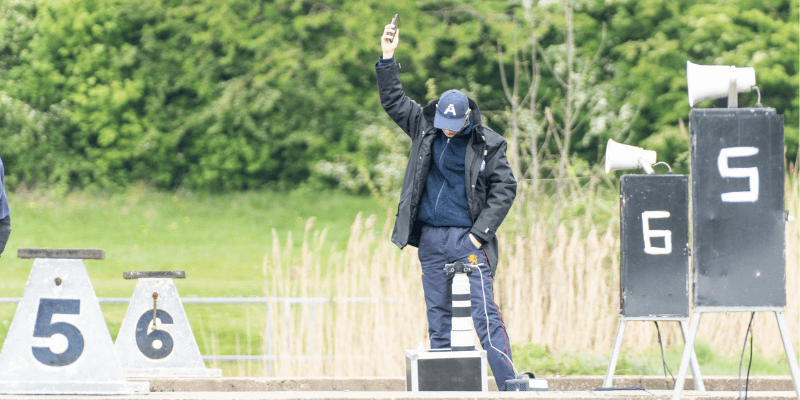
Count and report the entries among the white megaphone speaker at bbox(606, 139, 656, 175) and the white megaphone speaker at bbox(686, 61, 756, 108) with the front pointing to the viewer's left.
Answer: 2

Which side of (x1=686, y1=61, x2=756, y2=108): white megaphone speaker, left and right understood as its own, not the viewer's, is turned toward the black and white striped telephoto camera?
front

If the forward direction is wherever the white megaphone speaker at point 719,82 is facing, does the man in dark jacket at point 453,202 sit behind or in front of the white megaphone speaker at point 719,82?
in front

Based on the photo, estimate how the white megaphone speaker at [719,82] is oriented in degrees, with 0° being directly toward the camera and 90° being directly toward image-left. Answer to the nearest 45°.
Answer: approximately 90°

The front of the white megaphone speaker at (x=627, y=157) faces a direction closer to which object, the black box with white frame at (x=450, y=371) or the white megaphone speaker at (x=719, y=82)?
the black box with white frame

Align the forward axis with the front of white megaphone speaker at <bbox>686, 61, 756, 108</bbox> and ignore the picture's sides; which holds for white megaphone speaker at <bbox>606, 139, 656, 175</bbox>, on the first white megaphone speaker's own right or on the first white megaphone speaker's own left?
on the first white megaphone speaker's own right

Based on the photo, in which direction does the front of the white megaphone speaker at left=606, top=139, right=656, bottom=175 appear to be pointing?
to the viewer's left

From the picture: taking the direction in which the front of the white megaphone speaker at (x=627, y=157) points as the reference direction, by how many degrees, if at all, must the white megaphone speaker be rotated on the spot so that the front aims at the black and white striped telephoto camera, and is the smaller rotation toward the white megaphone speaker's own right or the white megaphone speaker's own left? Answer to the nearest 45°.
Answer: approximately 45° to the white megaphone speaker's own left

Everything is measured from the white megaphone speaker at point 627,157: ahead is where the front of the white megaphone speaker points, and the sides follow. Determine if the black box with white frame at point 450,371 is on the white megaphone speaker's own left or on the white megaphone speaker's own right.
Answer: on the white megaphone speaker's own left

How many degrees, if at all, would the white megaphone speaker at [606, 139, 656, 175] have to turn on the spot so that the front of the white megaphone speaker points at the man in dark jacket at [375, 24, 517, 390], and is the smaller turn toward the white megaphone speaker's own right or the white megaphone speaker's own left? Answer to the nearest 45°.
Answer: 0° — it already faces them

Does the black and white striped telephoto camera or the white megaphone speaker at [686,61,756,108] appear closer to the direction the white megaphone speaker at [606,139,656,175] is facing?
the black and white striped telephoto camera
